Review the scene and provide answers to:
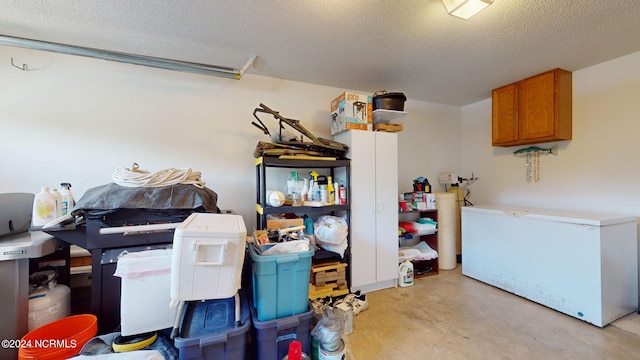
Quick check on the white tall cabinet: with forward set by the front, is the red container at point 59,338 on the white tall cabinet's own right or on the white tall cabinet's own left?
on the white tall cabinet's own right

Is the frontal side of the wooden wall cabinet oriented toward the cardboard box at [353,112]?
yes

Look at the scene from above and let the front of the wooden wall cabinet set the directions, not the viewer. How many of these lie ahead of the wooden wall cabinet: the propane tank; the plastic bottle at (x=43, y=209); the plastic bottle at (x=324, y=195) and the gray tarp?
4

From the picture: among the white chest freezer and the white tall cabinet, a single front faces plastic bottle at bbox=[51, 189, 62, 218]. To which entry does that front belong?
the white chest freezer

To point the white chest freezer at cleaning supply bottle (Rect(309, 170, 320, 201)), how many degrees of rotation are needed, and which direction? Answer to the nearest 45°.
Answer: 0° — it already faces it

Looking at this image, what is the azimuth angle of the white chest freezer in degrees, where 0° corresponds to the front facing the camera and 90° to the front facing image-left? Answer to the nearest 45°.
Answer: approximately 45°

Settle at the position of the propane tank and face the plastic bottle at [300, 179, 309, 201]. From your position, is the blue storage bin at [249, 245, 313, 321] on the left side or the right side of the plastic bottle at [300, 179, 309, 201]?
right

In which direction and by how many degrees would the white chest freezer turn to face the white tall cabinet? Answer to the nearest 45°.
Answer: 0° — it already faces it

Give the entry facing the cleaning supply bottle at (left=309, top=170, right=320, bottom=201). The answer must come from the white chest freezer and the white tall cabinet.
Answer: the white chest freezer

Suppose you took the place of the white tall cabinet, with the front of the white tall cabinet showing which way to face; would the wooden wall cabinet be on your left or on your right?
on your left
